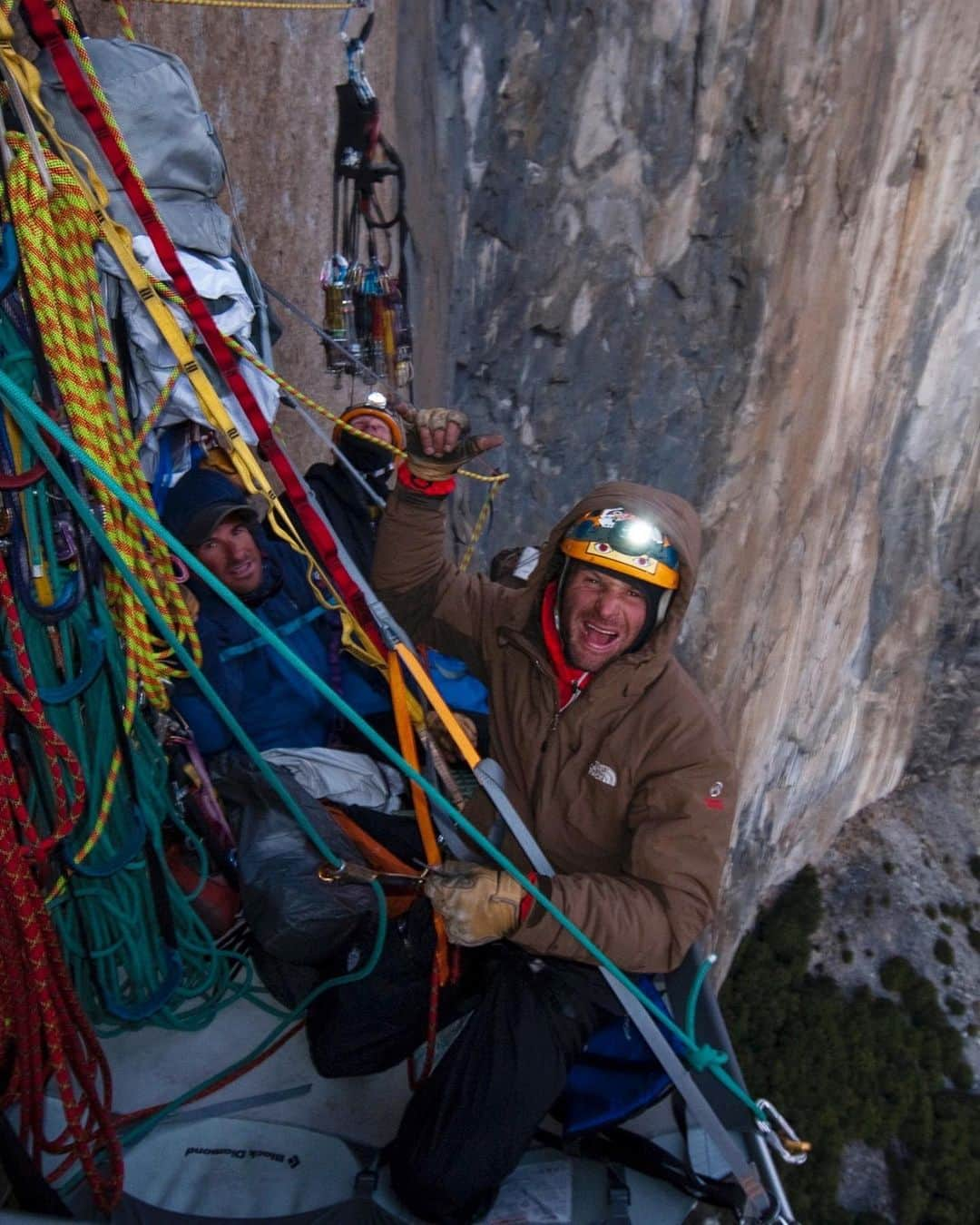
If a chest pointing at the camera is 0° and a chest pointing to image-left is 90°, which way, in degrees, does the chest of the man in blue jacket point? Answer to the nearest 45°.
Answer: approximately 0°

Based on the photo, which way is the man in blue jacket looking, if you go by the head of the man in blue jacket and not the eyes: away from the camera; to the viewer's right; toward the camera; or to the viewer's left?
toward the camera

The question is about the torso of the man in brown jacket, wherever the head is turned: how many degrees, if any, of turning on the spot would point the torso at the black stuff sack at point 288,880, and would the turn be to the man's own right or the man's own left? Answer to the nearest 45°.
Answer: approximately 45° to the man's own right

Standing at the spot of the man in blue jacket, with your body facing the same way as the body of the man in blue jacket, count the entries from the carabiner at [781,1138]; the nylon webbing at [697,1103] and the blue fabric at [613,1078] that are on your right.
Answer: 0

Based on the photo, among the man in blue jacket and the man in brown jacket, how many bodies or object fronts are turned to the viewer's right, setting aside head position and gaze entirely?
0

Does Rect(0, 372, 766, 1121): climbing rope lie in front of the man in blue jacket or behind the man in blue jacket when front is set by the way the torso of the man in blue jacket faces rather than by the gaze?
in front

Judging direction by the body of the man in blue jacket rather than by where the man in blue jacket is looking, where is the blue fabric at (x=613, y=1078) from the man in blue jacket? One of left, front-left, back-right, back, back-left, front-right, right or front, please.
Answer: front-left

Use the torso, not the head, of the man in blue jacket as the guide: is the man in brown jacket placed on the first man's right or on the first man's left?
on the first man's left

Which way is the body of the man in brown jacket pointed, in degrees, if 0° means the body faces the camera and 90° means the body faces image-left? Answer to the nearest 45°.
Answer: approximately 45°
